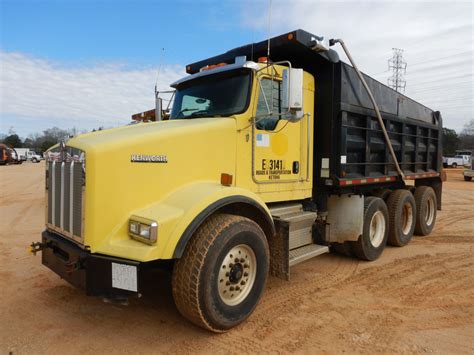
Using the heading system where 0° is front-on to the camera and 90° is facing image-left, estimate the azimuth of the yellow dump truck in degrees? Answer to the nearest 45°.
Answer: approximately 45°
